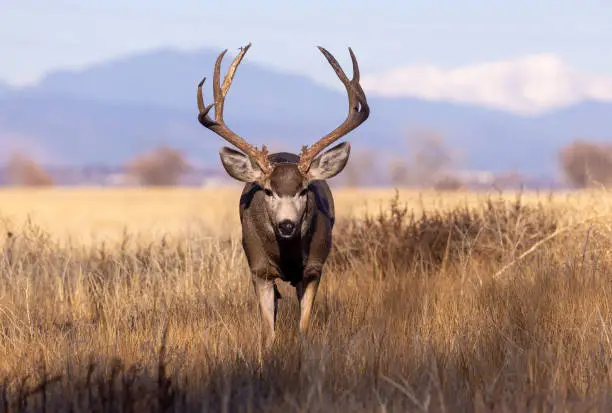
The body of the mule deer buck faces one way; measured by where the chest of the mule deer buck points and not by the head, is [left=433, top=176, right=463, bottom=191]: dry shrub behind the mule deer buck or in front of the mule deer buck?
behind

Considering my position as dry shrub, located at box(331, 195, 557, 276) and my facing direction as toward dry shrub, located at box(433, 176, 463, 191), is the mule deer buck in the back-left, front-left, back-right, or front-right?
back-left

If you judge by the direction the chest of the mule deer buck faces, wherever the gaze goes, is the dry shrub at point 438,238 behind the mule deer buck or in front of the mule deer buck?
behind

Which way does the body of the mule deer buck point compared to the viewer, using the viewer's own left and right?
facing the viewer
